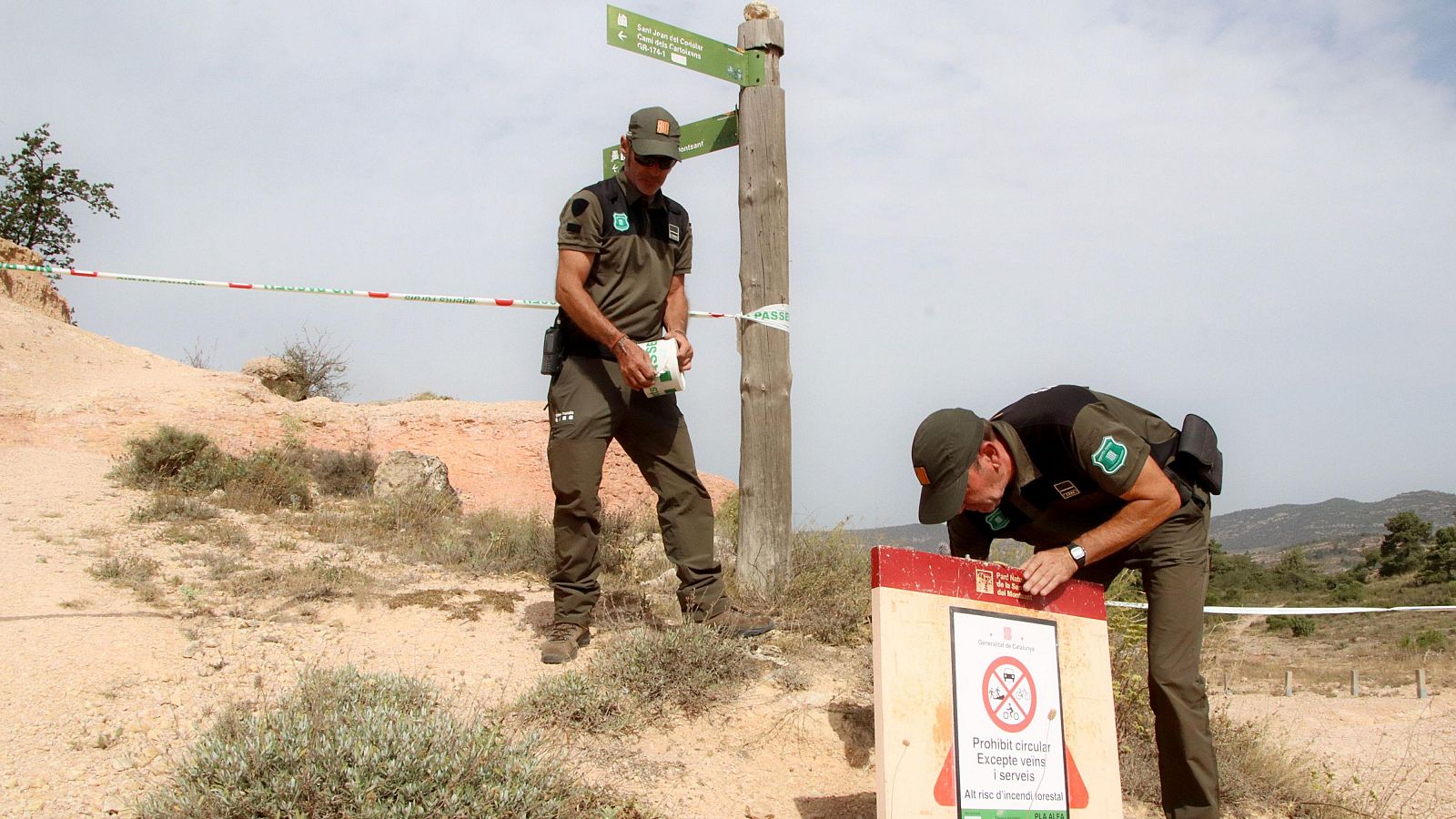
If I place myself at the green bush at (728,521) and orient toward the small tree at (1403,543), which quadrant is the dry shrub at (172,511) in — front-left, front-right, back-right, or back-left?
back-left

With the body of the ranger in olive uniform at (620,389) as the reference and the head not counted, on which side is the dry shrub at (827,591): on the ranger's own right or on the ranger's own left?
on the ranger's own left

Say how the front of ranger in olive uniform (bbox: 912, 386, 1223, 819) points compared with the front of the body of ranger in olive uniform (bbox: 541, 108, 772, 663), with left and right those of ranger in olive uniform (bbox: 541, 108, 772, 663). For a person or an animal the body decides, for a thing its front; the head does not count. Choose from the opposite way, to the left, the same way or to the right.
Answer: to the right

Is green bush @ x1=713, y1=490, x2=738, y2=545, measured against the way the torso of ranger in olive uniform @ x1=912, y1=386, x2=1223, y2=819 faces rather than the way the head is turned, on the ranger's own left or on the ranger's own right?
on the ranger's own right

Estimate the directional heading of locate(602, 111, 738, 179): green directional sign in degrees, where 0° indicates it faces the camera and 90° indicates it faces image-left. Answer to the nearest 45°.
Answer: approximately 45°

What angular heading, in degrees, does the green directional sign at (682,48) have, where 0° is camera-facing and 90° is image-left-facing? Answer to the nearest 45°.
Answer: approximately 315°

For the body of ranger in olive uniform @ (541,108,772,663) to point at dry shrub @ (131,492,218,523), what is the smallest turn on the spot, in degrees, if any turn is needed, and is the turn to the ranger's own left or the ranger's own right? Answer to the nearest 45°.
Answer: approximately 180°

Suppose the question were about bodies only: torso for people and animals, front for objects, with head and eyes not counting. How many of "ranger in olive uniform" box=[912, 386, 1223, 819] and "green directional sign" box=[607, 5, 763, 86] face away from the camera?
0

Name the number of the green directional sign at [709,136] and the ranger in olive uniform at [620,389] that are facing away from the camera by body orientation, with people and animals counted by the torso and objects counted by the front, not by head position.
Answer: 0

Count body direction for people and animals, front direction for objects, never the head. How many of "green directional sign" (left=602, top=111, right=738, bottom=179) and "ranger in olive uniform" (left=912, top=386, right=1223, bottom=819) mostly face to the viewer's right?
0

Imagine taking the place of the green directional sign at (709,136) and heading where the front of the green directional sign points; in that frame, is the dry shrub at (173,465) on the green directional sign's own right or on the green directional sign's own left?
on the green directional sign's own right

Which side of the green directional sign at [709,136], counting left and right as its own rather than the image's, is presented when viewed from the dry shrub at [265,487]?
right
